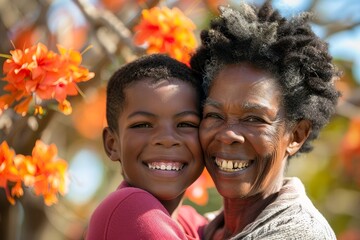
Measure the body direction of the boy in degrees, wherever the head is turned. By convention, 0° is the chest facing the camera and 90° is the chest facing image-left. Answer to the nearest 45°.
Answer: approximately 315°

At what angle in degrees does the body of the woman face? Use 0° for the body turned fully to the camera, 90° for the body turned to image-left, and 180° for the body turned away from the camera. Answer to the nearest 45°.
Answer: approximately 45°

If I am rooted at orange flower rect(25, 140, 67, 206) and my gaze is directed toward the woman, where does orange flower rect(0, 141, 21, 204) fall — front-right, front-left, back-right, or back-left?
back-right

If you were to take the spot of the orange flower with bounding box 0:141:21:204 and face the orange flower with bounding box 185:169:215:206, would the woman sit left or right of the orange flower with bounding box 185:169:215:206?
right

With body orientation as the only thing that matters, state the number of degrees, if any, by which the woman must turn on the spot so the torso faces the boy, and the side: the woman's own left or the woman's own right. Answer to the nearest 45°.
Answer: approximately 45° to the woman's own right
